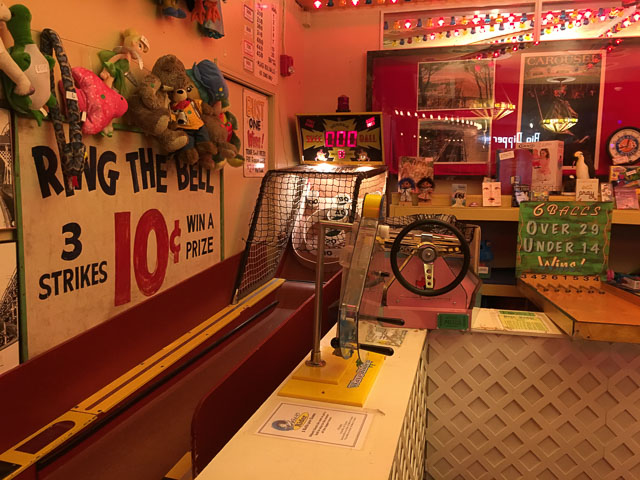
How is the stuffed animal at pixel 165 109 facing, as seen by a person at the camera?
facing the viewer and to the right of the viewer

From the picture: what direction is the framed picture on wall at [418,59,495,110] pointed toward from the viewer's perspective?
toward the camera

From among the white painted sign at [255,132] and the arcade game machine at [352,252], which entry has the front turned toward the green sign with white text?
the white painted sign

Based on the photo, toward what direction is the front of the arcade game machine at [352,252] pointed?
toward the camera

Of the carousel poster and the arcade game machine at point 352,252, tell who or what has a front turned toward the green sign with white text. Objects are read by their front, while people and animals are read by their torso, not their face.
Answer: the carousel poster

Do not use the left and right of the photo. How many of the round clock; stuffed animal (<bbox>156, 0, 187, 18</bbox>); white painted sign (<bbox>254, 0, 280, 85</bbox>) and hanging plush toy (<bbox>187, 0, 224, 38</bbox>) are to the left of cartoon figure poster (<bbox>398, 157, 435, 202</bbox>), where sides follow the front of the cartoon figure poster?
1

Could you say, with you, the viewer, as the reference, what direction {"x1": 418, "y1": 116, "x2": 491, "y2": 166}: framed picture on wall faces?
facing the viewer

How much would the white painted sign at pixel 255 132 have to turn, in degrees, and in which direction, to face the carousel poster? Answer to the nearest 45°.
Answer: approximately 45° to its left

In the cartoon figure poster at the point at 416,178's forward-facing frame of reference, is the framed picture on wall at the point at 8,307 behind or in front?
in front

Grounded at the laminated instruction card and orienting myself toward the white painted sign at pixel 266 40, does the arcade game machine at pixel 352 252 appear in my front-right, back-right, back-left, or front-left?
front-right

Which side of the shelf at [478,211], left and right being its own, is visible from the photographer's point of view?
front
